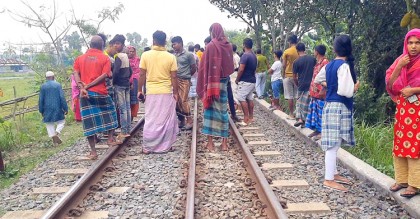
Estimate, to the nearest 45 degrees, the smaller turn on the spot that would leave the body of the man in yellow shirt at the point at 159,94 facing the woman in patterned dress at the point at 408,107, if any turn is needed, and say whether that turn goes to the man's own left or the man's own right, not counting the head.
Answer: approximately 135° to the man's own right

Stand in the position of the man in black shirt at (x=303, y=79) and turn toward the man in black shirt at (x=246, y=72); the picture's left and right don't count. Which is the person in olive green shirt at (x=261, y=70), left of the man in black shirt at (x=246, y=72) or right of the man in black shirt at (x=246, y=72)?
right

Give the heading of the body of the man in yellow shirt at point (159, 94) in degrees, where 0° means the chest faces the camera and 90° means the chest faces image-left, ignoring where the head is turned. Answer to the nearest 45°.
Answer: approximately 180°

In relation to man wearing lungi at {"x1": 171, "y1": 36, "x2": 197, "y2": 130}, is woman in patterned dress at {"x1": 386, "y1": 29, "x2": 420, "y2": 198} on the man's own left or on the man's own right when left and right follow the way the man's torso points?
on the man's own left

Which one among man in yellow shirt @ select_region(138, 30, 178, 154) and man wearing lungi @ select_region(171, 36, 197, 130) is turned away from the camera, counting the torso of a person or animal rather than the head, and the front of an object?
the man in yellow shirt

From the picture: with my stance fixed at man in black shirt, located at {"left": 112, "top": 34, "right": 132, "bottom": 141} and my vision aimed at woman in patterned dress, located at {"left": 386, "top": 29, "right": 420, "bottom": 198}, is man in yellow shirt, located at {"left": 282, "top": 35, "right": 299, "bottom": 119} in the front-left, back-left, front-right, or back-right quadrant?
front-left

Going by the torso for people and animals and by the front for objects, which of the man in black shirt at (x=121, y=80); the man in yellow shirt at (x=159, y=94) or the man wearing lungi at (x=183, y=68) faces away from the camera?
the man in yellow shirt

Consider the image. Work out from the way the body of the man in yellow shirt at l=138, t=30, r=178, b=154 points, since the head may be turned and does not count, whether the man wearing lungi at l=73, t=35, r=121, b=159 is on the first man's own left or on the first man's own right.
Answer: on the first man's own left

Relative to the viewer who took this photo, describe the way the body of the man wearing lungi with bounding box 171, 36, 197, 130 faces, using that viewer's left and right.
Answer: facing the viewer and to the left of the viewer
